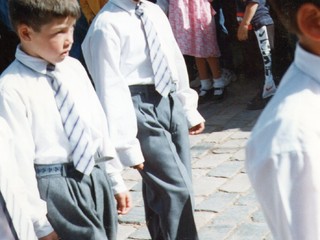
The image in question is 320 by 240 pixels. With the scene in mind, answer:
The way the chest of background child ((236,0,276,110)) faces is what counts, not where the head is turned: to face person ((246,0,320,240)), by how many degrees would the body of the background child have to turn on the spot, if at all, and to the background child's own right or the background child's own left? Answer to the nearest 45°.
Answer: approximately 45° to the background child's own left

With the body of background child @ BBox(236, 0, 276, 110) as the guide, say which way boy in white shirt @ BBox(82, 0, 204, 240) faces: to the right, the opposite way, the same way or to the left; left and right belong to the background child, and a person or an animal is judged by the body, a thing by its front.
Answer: to the left

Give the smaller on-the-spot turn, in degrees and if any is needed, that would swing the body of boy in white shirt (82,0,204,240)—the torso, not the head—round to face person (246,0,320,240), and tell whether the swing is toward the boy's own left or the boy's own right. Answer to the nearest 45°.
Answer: approximately 45° to the boy's own right

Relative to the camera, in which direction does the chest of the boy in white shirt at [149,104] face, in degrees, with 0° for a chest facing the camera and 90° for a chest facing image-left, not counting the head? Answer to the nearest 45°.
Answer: approximately 315°

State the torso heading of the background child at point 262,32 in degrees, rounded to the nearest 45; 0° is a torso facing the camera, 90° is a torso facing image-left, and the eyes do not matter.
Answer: approximately 45°

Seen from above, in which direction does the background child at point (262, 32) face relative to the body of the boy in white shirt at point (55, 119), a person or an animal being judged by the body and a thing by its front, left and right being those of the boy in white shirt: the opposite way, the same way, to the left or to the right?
to the right

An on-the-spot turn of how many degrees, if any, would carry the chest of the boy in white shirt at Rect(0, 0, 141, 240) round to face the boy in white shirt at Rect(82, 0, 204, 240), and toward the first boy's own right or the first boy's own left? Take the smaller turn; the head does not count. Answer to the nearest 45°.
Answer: approximately 90° to the first boy's own left

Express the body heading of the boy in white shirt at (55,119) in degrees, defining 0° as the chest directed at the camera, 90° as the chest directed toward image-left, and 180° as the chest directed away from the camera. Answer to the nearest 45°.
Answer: approximately 315°

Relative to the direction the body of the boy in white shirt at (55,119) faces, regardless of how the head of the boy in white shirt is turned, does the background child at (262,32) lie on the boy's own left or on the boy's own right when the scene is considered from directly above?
on the boy's own left

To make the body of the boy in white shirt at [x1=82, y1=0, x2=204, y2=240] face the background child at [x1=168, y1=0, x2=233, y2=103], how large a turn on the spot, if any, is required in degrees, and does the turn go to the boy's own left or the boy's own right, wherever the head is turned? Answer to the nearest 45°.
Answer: approximately 135° to the boy's own left
